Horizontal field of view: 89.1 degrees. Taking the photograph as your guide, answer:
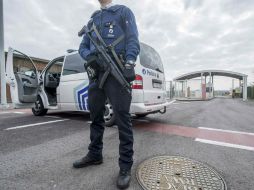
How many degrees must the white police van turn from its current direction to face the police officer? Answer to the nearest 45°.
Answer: approximately 135° to its left

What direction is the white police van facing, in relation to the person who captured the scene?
facing away from the viewer and to the left of the viewer

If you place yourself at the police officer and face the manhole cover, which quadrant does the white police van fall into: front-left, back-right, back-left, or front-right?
back-left

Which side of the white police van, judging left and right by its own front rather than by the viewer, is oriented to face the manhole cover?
back

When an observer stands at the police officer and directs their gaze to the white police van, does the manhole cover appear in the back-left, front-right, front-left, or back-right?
back-right
